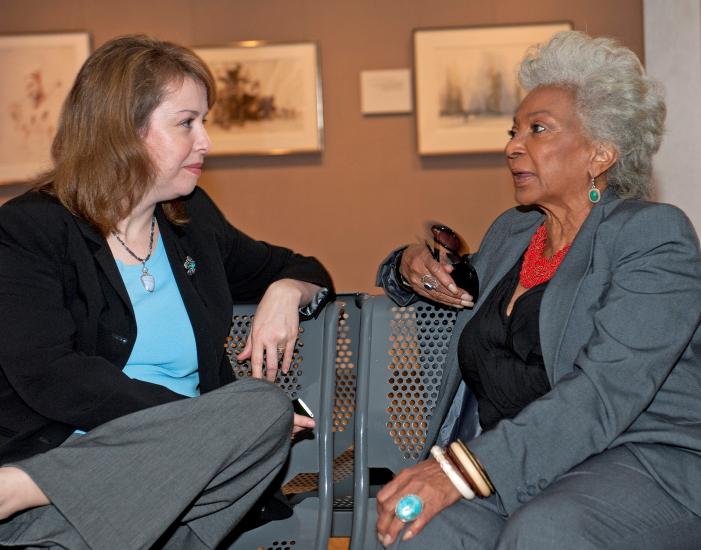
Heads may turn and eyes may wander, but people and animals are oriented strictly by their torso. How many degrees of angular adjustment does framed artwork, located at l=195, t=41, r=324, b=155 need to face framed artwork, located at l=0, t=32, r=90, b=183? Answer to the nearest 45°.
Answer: approximately 90° to its right

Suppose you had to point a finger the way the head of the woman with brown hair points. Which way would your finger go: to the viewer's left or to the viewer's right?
to the viewer's right

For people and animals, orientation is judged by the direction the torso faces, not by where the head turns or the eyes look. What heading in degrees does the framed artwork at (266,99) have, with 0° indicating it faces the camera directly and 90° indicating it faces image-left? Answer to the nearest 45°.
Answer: approximately 0°

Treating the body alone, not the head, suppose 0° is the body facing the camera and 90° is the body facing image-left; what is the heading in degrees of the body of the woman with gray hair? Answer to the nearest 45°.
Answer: approximately 45°

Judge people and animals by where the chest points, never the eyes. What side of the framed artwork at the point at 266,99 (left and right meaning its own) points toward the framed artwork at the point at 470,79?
left

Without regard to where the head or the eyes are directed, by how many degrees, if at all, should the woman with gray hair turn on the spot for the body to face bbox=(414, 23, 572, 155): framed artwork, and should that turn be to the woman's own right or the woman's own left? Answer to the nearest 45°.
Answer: approximately 135° to the woman's own right

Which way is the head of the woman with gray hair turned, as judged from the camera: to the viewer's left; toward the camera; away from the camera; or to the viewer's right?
to the viewer's left

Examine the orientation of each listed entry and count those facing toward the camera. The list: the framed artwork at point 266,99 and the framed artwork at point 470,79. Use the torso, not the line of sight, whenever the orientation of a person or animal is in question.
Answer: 2

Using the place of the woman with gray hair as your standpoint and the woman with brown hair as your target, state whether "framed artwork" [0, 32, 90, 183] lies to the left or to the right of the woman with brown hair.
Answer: right

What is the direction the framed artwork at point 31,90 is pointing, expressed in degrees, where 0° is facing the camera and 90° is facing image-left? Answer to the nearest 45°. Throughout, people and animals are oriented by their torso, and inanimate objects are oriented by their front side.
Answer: approximately 0°

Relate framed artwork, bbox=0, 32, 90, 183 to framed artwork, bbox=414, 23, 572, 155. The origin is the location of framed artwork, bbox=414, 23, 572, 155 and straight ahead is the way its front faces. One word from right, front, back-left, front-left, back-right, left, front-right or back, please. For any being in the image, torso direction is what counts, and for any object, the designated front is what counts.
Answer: right
